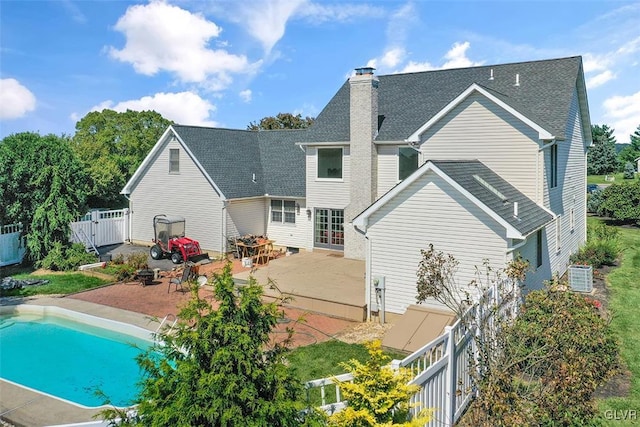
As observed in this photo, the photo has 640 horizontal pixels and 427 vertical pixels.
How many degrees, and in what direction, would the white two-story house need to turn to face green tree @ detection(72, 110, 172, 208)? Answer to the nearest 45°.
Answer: approximately 90° to its left

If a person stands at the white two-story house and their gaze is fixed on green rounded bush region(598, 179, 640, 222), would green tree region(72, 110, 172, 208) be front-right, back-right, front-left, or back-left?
back-left

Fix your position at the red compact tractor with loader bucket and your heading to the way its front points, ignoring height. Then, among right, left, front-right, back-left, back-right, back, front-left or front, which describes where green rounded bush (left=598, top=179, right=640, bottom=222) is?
front-left

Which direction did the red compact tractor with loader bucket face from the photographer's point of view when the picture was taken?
facing the viewer and to the right of the viewer

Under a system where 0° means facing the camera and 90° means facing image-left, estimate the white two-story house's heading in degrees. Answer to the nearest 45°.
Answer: approximately 225°

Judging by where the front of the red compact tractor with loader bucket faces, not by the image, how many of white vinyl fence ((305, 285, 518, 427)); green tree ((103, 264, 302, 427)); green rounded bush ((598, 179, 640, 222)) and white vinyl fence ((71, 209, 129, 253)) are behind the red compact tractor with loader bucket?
1

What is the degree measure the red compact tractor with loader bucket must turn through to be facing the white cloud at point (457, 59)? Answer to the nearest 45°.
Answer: approximately 45° to its left

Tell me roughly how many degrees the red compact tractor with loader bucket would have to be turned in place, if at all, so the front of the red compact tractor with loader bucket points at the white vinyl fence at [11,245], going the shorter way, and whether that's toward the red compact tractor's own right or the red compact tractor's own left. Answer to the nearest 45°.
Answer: approximately 135° to the red compact tractor's own right

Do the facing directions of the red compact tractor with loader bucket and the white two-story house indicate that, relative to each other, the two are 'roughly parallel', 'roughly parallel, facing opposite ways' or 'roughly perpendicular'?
roughly perpendicular

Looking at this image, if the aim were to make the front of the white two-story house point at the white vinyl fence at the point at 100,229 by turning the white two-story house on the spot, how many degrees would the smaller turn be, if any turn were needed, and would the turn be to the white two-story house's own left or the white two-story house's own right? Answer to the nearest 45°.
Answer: approximately 135° to the white two-story house's own left

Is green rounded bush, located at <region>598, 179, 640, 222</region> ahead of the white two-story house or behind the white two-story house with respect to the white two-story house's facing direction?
ahead
